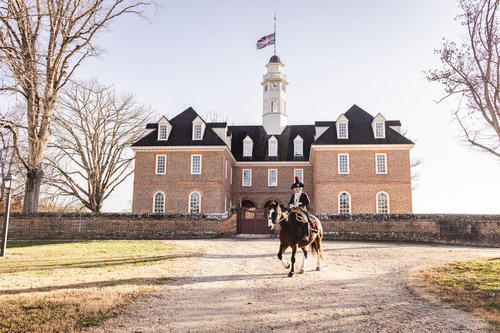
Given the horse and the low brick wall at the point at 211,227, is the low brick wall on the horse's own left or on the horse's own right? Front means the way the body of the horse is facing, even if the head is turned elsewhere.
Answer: on the horse's own right

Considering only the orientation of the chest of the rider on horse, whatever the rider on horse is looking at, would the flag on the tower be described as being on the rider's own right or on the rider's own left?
on the rider's own right

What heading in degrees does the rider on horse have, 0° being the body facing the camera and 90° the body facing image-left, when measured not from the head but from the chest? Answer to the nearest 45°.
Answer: approximately 45°

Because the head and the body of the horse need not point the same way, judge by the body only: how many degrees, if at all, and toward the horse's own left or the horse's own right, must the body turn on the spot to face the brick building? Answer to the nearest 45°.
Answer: approximately 135° to the horse's own right

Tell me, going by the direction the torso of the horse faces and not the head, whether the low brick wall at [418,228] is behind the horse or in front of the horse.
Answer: behind

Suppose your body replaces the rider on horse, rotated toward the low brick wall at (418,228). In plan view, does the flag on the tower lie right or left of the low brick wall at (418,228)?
left

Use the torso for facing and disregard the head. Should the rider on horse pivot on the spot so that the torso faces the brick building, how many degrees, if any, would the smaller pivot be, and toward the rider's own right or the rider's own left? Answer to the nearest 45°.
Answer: approximately 135° to the rider's own right

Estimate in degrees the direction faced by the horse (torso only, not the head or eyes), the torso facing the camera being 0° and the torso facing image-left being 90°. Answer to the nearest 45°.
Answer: approximately 45°
